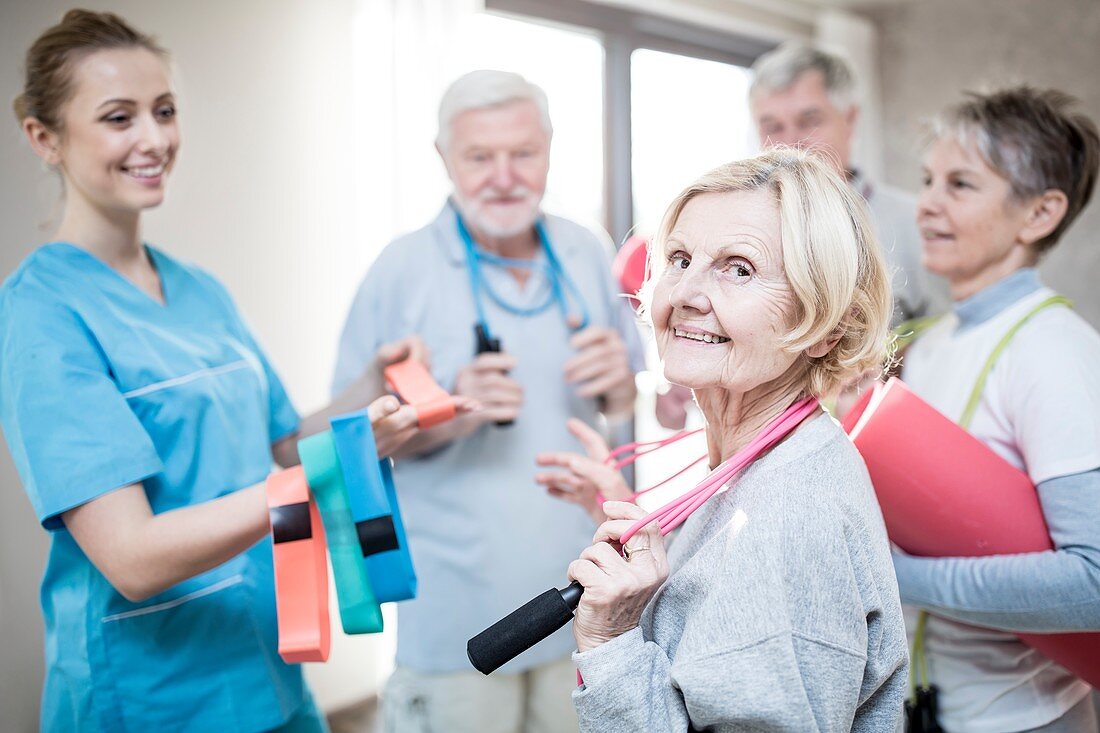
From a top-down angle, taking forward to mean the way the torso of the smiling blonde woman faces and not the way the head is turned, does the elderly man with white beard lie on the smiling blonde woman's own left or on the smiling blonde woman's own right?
on the smiling blonde woman's own right

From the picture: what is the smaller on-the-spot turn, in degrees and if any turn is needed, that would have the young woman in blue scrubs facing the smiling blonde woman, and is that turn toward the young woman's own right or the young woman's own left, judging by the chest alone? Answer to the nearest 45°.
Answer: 0° — they already face them

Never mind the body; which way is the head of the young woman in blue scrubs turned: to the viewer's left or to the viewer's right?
to the viewer's right

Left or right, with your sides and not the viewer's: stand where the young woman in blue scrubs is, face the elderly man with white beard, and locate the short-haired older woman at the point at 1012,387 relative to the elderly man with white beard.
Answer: right

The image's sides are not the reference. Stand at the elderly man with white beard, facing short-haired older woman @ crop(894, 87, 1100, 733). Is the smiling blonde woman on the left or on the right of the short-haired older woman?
right

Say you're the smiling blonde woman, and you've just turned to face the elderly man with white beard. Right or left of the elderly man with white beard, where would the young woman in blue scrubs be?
left

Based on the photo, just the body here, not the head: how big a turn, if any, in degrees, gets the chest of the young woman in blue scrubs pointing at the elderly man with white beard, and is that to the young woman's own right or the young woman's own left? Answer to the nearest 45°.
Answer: approximately 90° to the young woman's own left

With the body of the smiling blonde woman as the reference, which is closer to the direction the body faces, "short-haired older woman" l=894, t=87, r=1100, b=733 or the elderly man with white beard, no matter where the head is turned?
the elderly man with white beard

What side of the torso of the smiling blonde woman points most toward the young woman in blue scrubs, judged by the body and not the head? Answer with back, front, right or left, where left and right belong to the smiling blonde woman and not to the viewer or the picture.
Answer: front

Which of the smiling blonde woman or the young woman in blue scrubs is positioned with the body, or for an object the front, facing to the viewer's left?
the smiling blonde woman

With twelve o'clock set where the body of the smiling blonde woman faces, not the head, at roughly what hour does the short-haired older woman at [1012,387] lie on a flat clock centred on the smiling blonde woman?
The short-haired older woman is roughly at 4 o'clock from the smiling blonde woman.

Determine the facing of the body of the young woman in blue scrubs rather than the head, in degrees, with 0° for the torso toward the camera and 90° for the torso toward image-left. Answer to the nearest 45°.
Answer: approximately 315°

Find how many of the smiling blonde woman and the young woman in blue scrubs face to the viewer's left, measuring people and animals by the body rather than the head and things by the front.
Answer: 1

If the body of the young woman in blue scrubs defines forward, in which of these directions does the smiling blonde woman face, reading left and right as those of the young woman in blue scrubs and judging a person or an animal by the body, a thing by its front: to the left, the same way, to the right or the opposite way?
the opposite way

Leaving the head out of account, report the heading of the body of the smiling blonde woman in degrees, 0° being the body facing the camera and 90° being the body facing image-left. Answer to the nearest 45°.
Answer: approximately 90°
